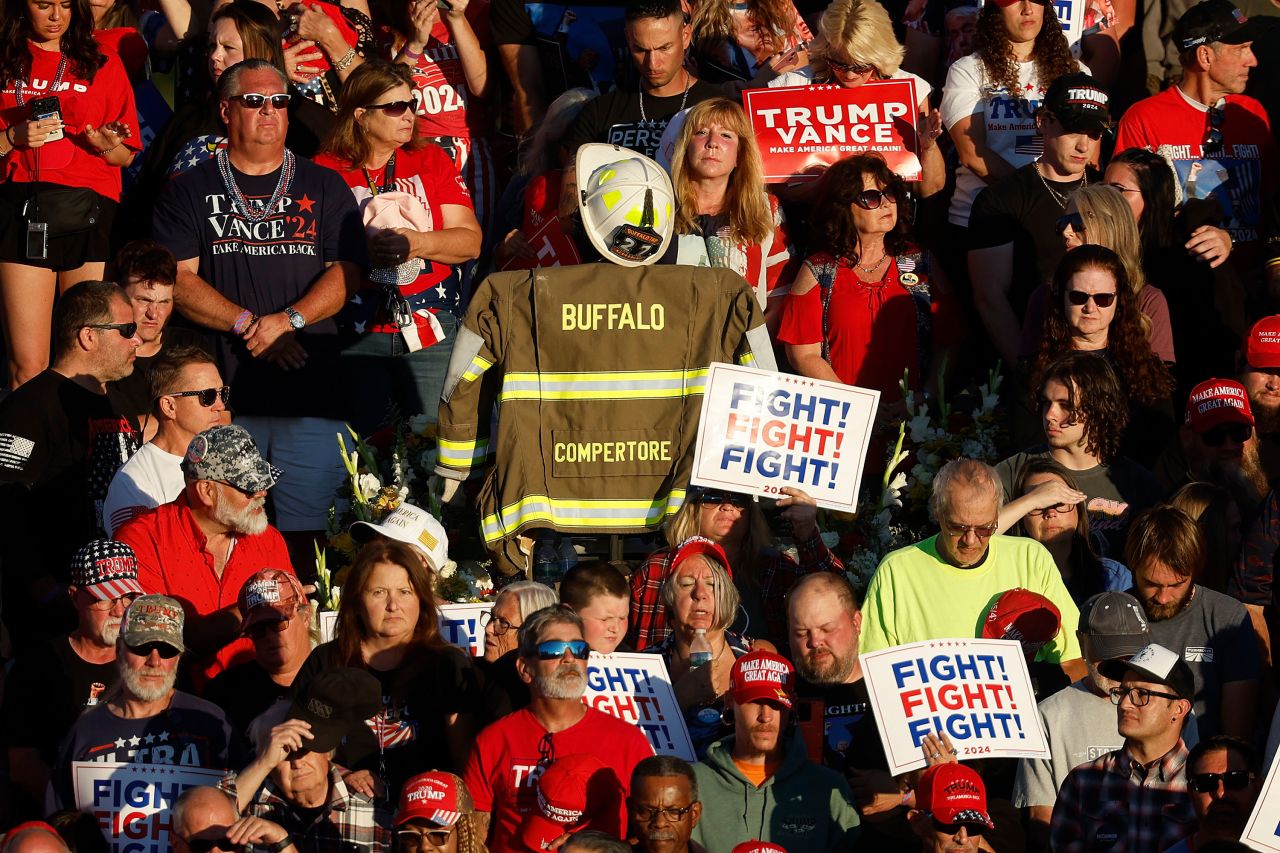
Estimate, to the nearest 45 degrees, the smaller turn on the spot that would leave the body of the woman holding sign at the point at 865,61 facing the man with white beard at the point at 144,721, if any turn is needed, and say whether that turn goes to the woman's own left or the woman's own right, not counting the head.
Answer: approximately 45° to the woman's own right

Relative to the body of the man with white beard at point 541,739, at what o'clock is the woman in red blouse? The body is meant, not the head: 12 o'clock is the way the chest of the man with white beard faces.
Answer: The woman in red blouse is roughly at 7 o'clock from the man with white beard.

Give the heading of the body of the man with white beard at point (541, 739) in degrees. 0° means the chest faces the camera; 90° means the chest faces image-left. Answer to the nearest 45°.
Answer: approximately 0°

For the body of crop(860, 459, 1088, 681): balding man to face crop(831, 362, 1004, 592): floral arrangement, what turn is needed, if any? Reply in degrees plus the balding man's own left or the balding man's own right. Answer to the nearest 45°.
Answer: approximately 180°

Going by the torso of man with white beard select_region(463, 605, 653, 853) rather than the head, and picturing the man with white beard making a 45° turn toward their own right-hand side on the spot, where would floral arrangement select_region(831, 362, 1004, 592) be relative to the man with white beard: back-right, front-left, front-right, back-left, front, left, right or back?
back

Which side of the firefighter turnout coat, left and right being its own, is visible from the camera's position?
back

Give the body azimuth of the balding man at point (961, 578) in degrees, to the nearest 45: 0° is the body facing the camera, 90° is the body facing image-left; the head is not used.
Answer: approximately 0°
